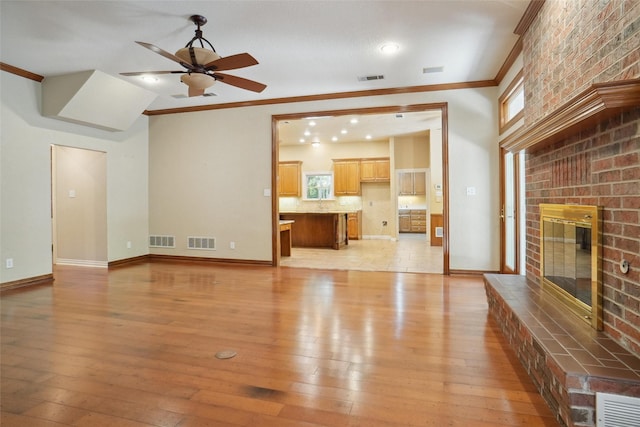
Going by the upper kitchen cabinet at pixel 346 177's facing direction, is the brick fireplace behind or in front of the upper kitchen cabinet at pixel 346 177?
in front

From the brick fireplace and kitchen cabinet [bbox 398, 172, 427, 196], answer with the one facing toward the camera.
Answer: the kitchen cabinet

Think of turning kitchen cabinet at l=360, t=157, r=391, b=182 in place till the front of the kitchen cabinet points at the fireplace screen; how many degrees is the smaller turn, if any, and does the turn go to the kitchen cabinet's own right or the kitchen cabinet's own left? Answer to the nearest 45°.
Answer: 0° — it already faces it

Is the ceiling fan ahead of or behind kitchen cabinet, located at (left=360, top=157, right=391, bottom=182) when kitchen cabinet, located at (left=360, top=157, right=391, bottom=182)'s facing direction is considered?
ahead

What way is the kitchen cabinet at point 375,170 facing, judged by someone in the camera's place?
facing the viewer

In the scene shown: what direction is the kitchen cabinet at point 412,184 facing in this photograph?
toward the camera

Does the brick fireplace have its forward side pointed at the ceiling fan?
yes

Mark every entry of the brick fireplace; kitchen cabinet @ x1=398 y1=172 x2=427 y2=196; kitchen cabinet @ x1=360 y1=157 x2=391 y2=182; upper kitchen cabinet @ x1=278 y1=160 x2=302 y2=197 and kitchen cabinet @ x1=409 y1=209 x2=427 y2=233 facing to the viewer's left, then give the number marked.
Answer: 1

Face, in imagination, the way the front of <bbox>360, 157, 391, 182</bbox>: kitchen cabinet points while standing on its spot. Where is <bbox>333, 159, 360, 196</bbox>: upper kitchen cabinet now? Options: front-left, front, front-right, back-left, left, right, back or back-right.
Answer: right

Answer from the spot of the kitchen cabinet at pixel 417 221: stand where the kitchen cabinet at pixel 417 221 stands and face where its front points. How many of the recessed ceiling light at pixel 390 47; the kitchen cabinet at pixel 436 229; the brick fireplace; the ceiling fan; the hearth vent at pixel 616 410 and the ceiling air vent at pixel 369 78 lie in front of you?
6

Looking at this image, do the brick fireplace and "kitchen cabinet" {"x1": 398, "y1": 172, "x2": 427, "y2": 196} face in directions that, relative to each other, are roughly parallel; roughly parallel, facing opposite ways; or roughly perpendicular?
roughly perpendicular

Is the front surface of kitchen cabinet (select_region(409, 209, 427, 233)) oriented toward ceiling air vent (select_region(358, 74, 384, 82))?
yes

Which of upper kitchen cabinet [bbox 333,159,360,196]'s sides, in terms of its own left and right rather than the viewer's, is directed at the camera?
front

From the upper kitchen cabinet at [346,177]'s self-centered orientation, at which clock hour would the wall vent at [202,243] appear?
The wall vent is roughly at 1 o'clock from the upper kitchen cabinet.

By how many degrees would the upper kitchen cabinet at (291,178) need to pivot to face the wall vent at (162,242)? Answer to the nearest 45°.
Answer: approximately 45° to its right

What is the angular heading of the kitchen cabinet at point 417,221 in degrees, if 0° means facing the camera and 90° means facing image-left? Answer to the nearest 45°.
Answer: approximately 0°
